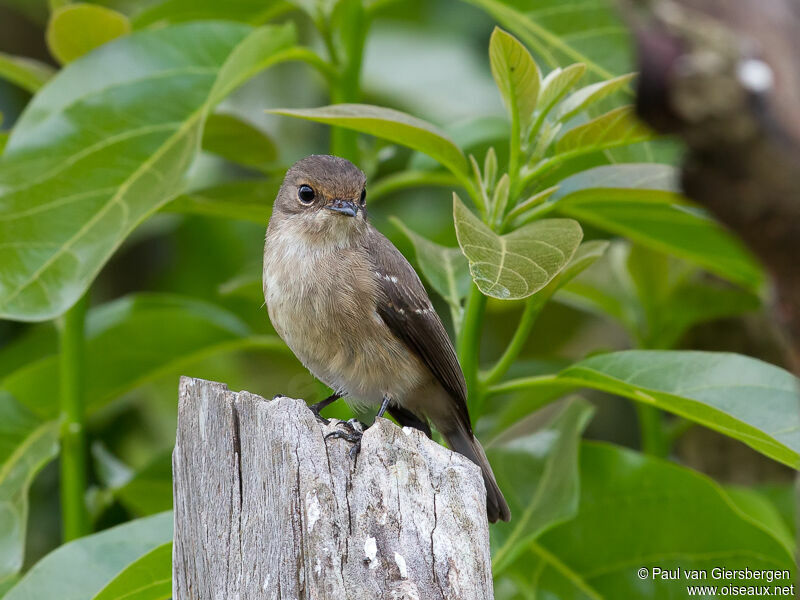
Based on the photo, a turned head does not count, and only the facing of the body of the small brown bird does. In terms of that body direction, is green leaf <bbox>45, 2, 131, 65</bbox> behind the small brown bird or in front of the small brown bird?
behind

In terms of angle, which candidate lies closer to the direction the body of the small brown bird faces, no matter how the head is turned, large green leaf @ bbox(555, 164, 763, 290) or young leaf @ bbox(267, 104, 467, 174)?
the young leaf

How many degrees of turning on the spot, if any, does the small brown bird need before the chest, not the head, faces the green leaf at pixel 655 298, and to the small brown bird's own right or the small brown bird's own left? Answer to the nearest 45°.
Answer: approximately 180°

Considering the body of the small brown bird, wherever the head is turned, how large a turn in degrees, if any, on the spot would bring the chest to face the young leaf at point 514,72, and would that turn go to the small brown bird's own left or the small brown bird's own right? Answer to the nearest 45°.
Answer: approximately 90° to the small brown bird's own left

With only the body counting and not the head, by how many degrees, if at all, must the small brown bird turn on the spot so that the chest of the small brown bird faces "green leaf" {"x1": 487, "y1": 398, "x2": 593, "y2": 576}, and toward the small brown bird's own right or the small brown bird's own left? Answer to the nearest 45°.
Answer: approximately 135° to the small brown bird's own left

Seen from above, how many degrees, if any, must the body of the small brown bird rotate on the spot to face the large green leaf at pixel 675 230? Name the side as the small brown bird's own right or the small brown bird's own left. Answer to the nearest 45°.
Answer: approximately 135° to the small brown bird's own left

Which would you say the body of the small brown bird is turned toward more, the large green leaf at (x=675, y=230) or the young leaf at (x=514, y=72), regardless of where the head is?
the young leaf

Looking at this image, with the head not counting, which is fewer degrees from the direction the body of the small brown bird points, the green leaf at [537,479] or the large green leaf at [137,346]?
the large green leaf

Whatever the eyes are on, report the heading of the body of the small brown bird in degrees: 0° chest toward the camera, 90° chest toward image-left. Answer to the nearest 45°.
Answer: approximately 45°

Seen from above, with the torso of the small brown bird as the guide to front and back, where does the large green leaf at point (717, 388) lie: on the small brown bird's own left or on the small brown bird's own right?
on the small brown bird's own left
